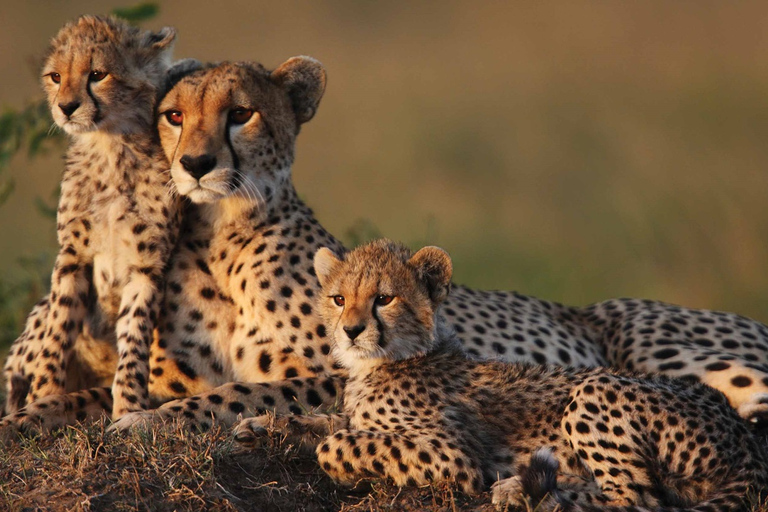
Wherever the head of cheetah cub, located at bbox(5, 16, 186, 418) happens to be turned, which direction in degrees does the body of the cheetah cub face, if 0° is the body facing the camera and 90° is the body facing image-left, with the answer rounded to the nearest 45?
approximately 0°

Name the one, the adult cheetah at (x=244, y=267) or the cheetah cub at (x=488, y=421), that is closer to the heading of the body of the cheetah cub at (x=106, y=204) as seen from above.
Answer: the cheetah cub

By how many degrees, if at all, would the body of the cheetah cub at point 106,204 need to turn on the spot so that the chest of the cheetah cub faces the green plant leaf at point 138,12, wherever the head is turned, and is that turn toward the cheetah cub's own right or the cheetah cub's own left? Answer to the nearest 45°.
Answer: approximately 180°

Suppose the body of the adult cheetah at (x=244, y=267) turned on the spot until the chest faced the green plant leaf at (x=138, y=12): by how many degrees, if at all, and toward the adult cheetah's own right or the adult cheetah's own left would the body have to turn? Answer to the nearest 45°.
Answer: approximately 135° to the adult cheetah's own right

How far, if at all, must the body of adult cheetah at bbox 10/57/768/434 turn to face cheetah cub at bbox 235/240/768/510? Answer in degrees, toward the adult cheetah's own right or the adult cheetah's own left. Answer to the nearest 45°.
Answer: approximately 90° to the adult cheetah's own left

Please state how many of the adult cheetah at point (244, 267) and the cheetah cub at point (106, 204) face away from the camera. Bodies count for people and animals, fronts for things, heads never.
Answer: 0

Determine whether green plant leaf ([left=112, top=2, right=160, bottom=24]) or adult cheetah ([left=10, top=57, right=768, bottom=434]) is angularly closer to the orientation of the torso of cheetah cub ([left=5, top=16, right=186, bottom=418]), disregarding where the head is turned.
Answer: the adult cheetah

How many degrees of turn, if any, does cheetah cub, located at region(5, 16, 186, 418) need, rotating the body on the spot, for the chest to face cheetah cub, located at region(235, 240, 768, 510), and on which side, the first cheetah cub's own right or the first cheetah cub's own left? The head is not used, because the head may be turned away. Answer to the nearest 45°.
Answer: approximately 45° to the first cheetah cub's own left
